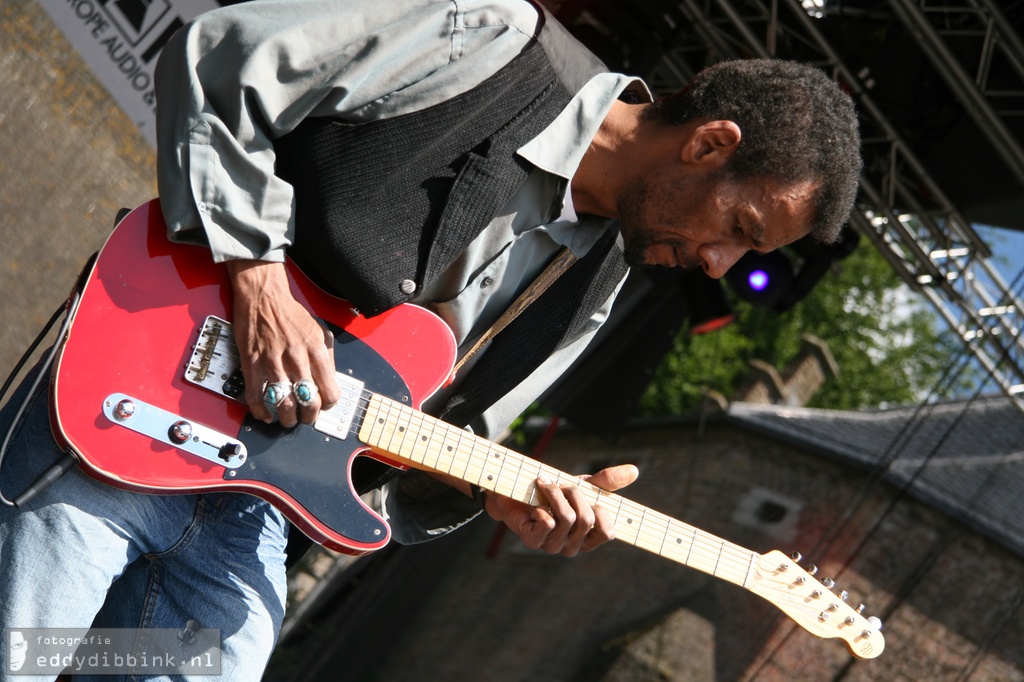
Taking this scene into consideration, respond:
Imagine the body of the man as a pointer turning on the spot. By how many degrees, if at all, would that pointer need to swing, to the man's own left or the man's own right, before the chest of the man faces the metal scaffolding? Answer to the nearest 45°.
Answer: approximately 90° to the man's own left

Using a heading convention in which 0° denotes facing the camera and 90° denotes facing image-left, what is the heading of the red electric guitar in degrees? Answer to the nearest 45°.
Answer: approximately 0°

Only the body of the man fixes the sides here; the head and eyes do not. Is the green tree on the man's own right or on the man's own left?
on the man's own left

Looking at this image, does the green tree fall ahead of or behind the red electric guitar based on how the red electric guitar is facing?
behind

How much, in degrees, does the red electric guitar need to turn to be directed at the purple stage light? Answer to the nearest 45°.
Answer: approximately 135° to its left

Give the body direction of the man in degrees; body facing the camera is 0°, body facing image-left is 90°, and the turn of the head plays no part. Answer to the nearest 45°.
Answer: approximately 315°

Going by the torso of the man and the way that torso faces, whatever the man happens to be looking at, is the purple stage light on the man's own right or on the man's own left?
on the man's own left
